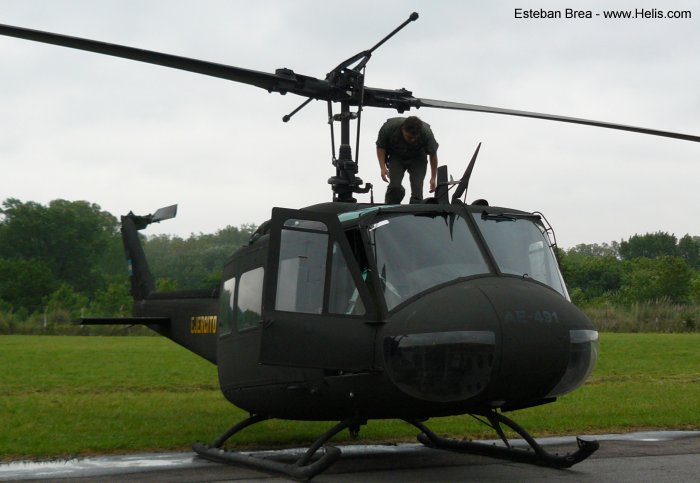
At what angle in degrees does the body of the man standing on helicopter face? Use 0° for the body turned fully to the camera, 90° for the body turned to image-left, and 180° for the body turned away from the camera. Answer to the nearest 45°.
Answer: approximately 0°

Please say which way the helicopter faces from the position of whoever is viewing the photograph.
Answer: facing the viewer and to the right of the viewer
